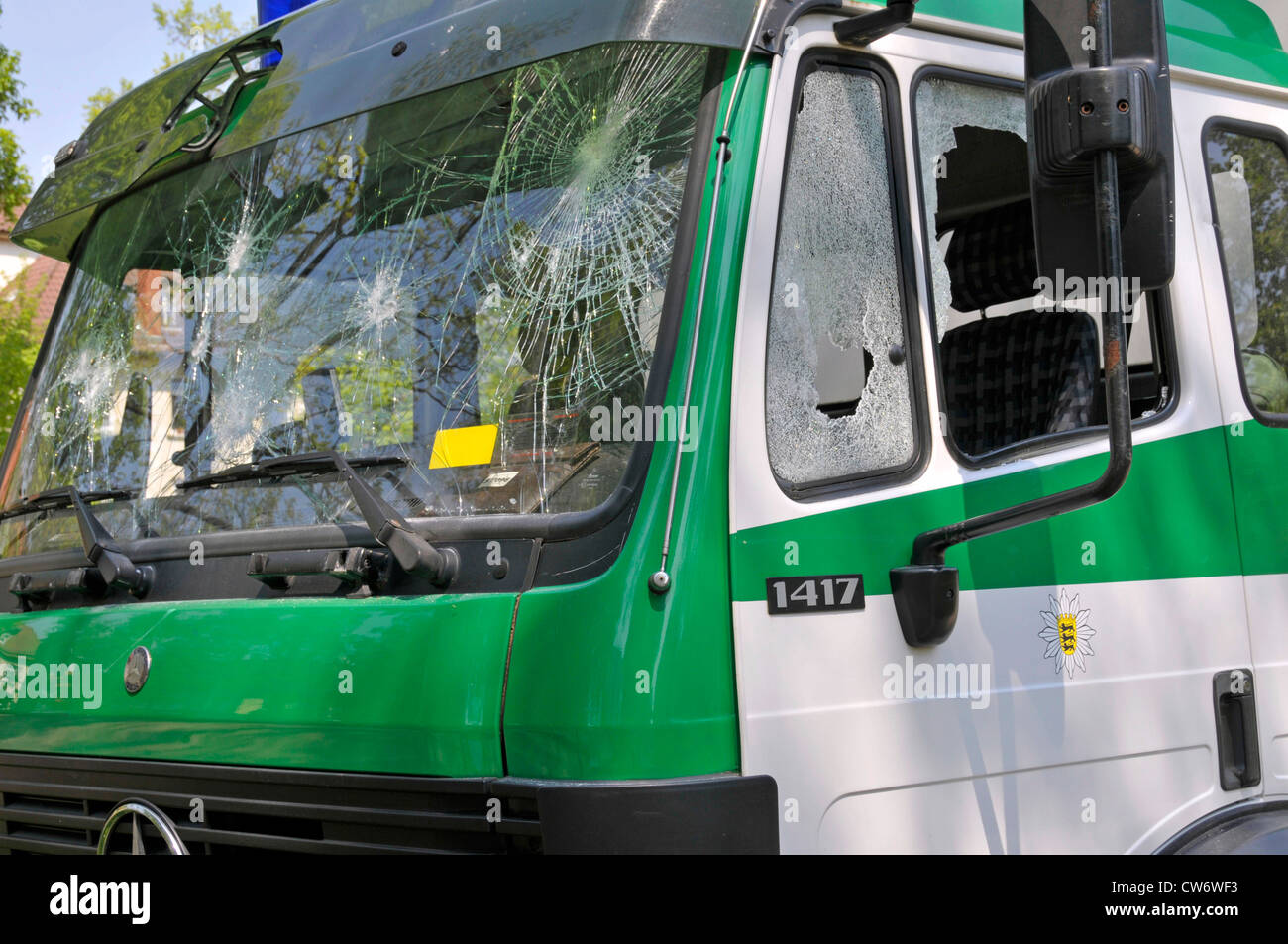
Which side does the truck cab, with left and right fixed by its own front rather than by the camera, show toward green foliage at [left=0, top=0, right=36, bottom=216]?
right

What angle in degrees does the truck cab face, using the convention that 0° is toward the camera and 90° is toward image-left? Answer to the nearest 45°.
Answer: approximately 45°

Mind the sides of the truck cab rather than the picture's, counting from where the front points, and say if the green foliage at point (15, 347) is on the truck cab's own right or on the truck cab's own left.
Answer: on the truck cab's own right
